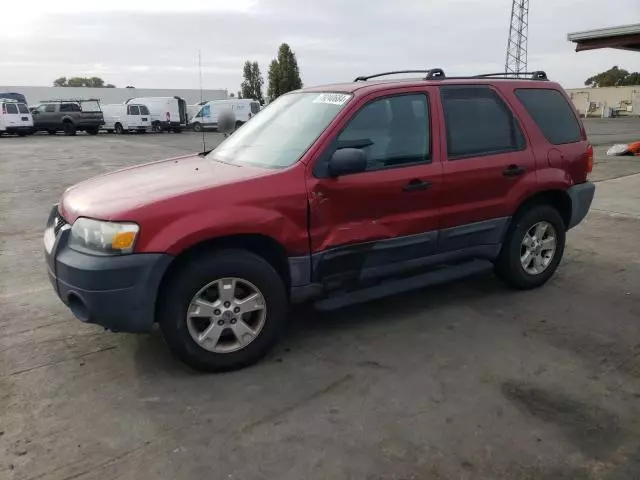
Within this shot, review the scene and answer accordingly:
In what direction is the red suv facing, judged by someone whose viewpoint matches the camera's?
facing the viewer and to the left of the viewer

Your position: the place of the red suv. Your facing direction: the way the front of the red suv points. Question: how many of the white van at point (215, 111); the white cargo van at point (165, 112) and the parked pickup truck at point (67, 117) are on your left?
0

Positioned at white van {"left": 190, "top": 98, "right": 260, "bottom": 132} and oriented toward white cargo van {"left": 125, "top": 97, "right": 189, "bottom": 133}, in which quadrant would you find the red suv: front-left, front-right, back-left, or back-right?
back-left

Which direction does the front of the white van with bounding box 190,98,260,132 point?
to the viewer's left

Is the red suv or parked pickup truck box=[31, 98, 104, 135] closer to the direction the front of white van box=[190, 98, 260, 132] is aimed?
the parked pickup truck

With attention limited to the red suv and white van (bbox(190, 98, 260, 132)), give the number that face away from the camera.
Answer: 0

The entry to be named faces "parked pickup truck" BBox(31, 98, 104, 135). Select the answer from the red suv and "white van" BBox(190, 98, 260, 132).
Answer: the white van

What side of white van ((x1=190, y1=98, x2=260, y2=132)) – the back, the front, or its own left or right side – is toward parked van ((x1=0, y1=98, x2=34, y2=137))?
front

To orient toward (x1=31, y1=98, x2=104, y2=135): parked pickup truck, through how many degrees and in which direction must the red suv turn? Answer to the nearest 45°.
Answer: approximately 90° to its right

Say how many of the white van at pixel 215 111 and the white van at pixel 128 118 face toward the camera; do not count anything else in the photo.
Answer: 0
